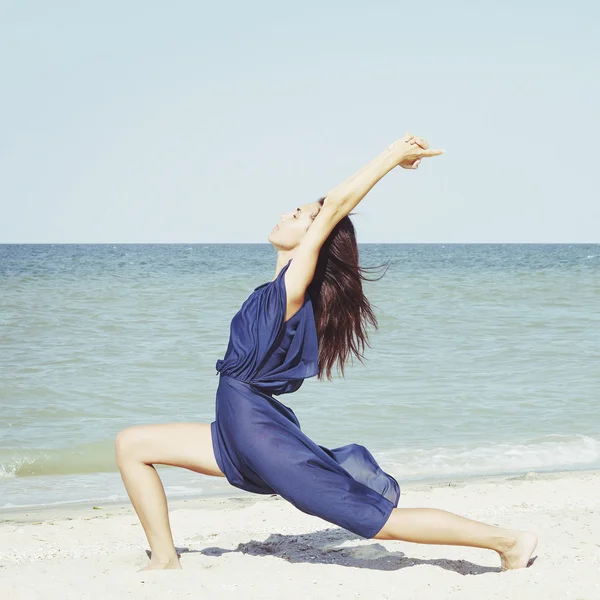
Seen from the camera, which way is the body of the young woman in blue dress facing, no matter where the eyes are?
to the viewer's left

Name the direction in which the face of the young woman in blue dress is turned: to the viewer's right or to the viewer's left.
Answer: to the viewer's left
